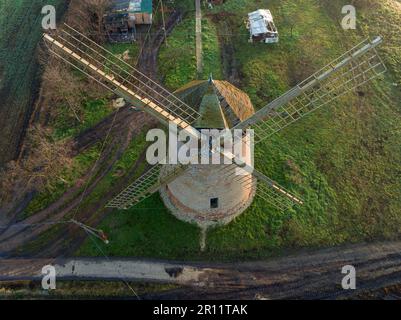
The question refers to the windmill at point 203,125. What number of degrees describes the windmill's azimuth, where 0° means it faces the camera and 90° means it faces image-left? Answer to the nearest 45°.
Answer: approximately 0°

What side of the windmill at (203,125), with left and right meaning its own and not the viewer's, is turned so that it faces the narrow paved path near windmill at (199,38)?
back

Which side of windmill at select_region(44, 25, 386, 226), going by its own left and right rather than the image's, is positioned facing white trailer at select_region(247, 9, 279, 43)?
back
